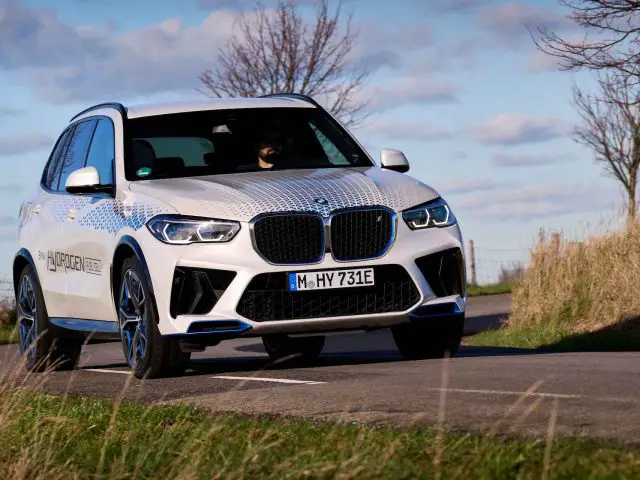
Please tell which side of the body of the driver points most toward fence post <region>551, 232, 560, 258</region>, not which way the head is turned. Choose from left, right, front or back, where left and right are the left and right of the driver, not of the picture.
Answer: left

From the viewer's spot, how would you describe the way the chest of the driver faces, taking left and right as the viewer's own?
facing the viewer and to the right of the viewer

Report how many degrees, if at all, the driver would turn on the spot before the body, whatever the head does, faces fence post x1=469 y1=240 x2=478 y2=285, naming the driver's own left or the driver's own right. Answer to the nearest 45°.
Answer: approximately 135° to the driver's own left
